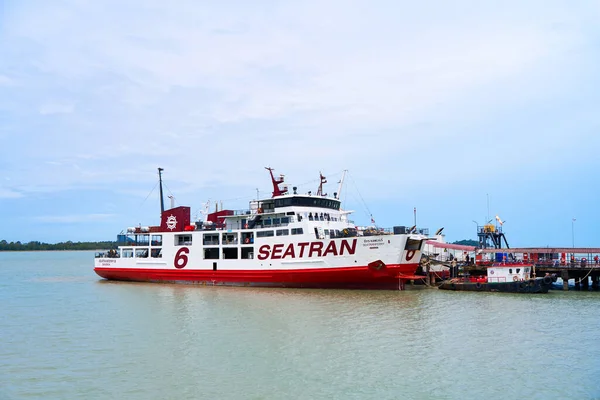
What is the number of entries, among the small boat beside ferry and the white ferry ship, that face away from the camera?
0

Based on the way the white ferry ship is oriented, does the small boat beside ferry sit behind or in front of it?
in front

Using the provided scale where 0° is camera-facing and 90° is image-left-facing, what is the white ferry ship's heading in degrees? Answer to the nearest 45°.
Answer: approximately 315°

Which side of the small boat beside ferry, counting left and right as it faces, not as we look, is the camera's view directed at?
right
